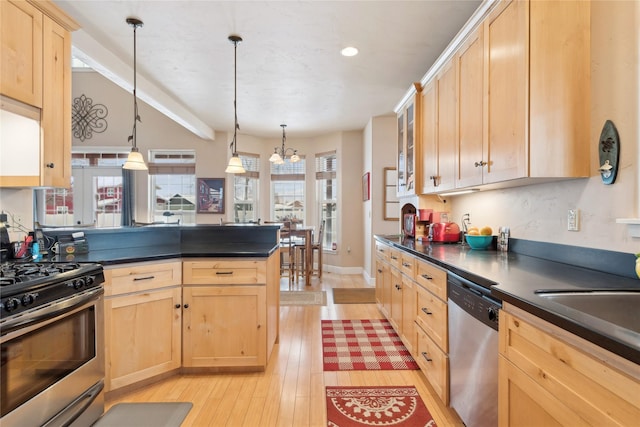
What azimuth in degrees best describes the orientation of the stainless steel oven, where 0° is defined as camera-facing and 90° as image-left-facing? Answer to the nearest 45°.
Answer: approximately 315°

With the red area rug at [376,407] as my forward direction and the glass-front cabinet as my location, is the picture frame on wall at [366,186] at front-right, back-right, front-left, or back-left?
back-right

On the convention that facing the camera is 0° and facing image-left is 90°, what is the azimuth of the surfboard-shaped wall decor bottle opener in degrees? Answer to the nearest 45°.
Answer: approximately 45°

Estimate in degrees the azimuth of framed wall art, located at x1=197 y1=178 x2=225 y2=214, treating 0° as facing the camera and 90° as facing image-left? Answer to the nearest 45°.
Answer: approximately 0°

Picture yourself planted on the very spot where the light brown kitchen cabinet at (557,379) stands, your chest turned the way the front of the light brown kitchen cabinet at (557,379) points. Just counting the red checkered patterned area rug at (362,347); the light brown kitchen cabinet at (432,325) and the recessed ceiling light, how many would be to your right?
3

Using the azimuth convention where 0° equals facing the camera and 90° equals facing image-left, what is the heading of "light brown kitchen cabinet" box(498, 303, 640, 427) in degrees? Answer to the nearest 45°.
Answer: approximately 45°

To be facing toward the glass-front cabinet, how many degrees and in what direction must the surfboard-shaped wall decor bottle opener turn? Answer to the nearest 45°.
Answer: approximately 90° to its right

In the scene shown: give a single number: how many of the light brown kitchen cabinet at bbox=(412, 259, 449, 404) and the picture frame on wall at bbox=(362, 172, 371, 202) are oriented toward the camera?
0

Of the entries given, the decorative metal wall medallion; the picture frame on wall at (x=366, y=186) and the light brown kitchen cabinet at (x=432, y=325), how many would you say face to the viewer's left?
2

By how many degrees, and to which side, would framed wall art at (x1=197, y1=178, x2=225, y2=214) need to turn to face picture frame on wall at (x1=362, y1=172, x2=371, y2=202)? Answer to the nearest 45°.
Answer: approximately 45° to its left

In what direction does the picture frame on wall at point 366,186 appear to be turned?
to the viewer's left

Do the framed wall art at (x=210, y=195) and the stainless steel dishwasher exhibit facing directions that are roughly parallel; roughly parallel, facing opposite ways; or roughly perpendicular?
roughly perpendicular

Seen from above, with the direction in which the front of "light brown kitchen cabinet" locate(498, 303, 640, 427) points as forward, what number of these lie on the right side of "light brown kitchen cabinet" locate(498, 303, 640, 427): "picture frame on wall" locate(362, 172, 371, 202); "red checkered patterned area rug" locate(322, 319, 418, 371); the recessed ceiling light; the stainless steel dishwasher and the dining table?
5

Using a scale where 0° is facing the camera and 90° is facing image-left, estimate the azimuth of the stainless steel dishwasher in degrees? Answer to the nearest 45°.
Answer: approximately 45°
